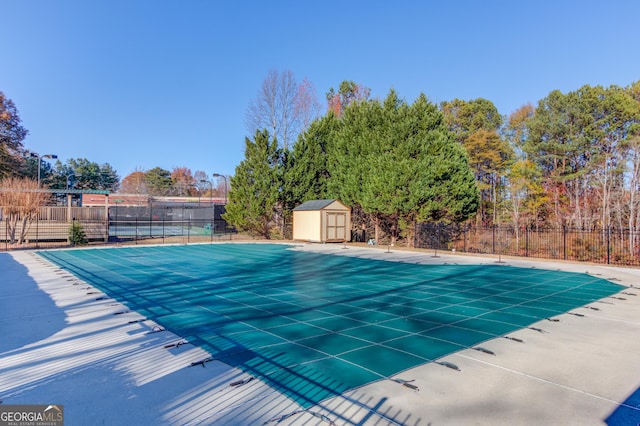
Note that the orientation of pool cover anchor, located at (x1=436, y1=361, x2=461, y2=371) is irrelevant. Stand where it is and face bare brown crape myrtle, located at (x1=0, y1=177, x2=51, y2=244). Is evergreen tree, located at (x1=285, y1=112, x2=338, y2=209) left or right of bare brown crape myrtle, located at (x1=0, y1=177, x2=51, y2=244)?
right

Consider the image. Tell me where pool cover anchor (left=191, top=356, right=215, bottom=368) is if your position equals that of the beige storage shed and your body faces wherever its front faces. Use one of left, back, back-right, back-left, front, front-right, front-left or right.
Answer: front-right

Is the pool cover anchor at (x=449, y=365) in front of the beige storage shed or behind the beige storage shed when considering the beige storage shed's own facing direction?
in front

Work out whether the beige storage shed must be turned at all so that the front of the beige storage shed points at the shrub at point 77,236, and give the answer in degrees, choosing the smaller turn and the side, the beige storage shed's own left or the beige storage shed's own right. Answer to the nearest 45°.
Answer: approximately 135° to the beige storage shed's own right

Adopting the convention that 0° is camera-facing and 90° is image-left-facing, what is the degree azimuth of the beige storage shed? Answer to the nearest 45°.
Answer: approximately 315°

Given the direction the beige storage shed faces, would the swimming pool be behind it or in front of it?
in front

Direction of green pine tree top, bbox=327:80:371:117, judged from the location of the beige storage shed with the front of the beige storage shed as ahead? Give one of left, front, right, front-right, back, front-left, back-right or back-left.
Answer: back-left
